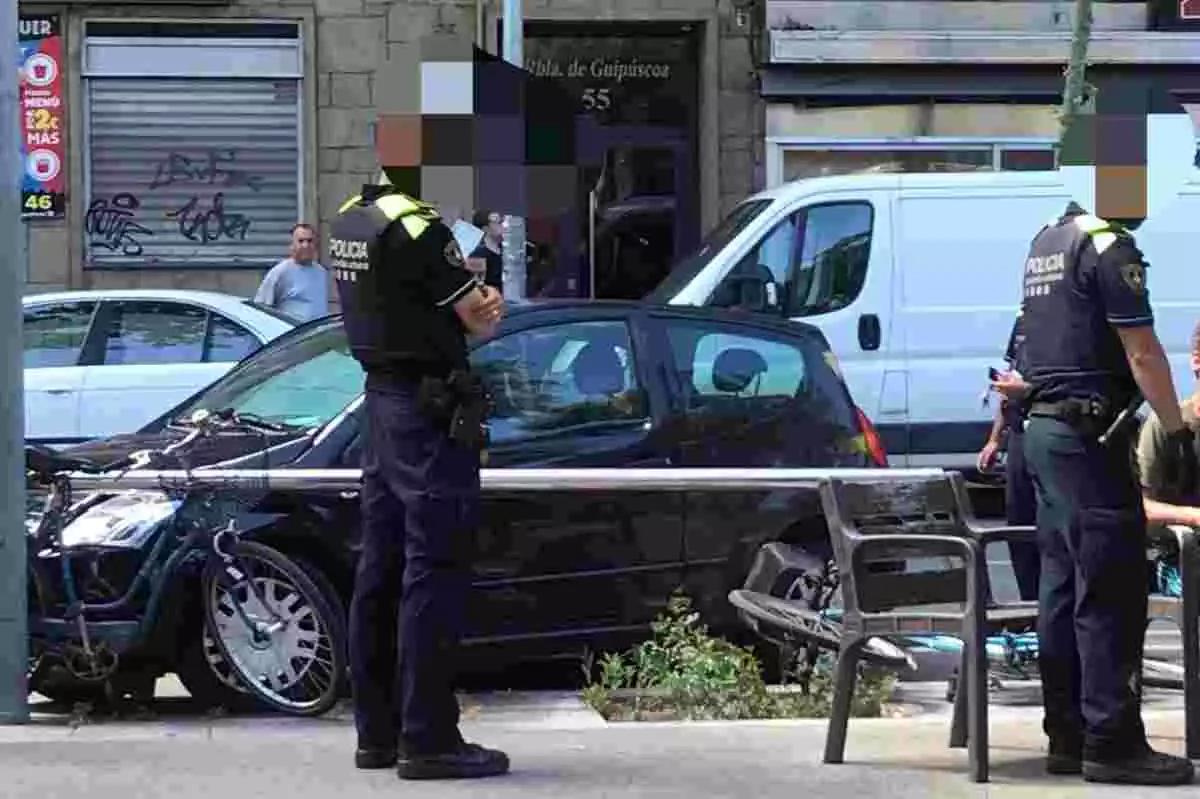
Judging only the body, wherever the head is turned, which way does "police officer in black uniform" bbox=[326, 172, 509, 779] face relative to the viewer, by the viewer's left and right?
facing away from the viewer and to the right of the viewer

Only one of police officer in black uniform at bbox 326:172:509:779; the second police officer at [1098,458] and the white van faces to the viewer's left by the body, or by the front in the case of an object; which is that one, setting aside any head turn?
the white van

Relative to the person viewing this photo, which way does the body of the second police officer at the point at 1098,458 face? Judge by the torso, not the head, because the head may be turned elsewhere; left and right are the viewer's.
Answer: facing away from the viewer and to the right of the viewer

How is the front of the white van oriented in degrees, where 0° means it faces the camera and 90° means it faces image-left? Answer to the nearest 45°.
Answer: approximately 90°

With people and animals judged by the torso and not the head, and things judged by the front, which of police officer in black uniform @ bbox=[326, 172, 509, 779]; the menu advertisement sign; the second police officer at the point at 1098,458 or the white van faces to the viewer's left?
the white van

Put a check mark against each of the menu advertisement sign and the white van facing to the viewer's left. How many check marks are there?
1

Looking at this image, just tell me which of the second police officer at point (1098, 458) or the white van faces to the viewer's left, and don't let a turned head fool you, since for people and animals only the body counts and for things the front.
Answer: the white van
